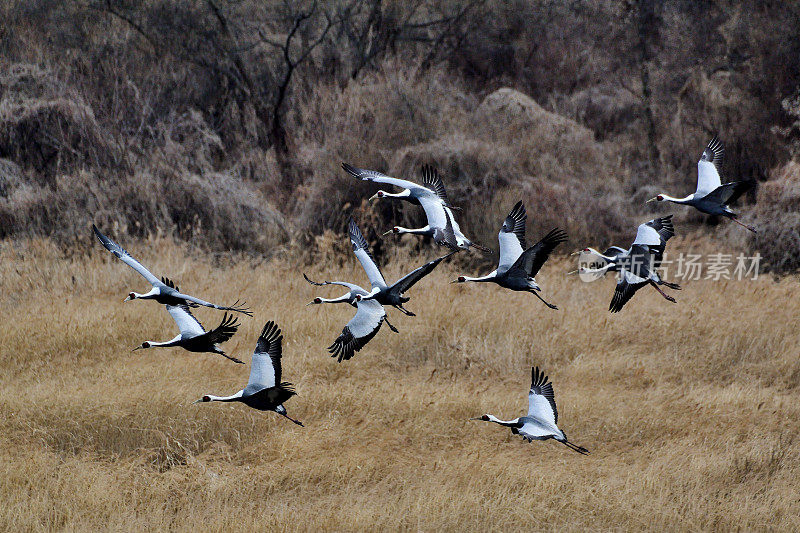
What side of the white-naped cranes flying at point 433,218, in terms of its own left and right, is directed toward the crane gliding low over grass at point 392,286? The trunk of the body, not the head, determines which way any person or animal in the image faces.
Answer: left

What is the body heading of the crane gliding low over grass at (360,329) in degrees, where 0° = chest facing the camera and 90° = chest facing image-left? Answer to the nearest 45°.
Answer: approximately 90°

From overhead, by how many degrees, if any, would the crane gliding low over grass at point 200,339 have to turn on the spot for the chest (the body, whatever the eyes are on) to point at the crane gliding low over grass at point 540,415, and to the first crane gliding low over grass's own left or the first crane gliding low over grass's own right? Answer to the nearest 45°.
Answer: approximately 135° to the first crane gliding low over grass's own right

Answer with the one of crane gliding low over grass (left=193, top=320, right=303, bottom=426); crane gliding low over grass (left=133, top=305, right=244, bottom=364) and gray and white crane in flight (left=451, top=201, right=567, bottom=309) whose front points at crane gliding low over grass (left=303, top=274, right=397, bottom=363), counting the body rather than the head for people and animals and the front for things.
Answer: the gray and white crane in flight

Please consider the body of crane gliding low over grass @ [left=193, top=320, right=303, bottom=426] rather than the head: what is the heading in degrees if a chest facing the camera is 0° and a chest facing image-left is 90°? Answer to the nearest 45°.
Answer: approximately 90°

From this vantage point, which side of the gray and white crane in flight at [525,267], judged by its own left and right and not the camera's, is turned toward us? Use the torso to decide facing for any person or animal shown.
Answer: left

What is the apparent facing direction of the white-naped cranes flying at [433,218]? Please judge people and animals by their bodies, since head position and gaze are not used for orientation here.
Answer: to the viewer's left

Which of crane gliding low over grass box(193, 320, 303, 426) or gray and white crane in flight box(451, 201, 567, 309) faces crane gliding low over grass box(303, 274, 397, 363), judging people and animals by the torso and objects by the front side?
the gray and white crane in flight

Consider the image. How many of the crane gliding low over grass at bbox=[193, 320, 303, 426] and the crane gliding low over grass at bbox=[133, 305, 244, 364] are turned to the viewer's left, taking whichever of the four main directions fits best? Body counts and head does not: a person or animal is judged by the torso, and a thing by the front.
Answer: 2

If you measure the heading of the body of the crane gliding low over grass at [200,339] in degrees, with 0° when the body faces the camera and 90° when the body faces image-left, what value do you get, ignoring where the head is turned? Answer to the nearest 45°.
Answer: approximately 90°

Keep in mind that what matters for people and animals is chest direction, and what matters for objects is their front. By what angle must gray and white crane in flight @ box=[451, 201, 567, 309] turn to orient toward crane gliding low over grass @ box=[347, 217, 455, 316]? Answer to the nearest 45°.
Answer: approximately 45° to its left

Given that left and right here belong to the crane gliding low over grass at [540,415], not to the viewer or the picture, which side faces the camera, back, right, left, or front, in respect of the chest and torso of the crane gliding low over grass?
left

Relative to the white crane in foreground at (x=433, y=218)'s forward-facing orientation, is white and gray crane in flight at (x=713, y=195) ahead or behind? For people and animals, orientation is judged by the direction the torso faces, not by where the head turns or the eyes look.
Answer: behind
